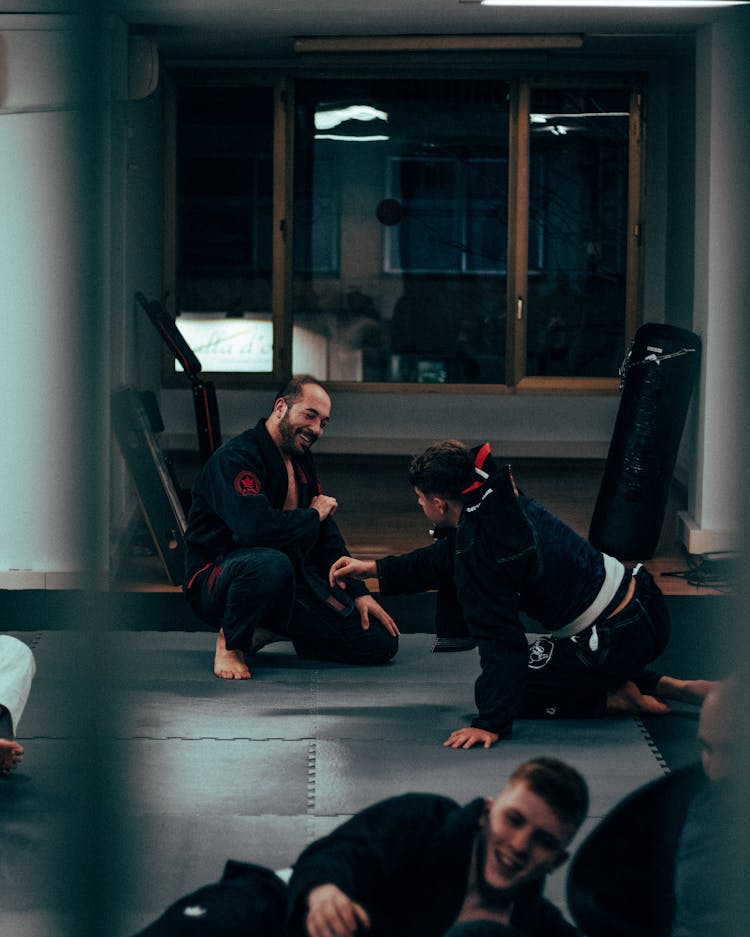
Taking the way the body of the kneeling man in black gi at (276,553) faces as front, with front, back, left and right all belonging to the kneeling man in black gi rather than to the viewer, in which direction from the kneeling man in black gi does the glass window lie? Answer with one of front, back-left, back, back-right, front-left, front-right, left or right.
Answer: back-left

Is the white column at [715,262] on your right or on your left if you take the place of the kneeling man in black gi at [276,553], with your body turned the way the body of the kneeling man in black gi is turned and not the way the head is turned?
on your left

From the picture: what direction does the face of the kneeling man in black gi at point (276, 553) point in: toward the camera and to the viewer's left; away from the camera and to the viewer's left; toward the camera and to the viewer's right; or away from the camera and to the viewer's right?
toward the camera and to the viewer's right

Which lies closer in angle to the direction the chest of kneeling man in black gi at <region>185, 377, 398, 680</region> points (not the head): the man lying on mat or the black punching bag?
the man lying on mat

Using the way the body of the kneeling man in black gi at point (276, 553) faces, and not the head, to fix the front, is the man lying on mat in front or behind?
in front

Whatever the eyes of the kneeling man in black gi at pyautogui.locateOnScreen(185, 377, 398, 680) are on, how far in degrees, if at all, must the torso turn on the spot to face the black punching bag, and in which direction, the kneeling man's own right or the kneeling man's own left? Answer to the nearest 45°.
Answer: approximately 90° to the kneeling man's own left

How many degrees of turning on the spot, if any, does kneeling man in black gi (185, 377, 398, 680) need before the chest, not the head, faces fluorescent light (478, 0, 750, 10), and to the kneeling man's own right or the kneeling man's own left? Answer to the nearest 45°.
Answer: approximately 90° to the kneeling man's own left

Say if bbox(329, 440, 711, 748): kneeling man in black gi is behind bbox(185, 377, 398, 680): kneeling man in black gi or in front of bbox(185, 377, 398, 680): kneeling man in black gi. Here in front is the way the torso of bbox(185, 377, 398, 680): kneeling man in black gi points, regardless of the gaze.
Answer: in front

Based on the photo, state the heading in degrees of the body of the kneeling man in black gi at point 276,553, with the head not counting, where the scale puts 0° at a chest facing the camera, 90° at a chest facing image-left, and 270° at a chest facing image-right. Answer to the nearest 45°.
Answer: approximately 315°

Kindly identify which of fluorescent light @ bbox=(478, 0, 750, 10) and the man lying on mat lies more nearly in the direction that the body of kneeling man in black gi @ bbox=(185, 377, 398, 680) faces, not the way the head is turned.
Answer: the man lying on mat
